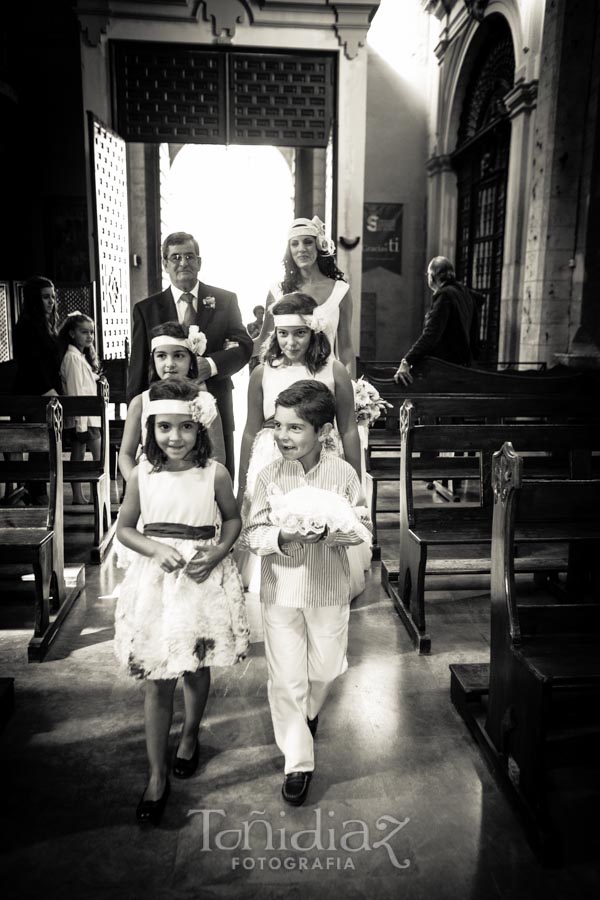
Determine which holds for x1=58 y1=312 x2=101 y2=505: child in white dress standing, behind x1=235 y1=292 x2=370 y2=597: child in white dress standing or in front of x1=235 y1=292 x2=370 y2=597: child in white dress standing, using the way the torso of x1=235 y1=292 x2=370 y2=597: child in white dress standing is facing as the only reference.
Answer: behind

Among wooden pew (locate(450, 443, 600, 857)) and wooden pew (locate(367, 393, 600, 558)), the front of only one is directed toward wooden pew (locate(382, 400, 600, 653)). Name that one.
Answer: wooden pew (locate(367, 393, 600, 558))

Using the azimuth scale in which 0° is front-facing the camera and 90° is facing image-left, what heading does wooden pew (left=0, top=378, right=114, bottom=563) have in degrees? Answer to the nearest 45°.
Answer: approximately 0°

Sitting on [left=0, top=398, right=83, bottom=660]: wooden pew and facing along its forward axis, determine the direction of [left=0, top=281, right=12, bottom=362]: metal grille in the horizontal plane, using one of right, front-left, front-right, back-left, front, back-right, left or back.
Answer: back

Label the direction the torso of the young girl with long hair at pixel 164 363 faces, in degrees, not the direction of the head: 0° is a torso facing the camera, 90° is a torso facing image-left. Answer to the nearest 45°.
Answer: approximately 0°

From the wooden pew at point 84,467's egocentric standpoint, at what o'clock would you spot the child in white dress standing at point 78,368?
The child in white dress standing is roughly at 6 o'clock from the wooden pew.
